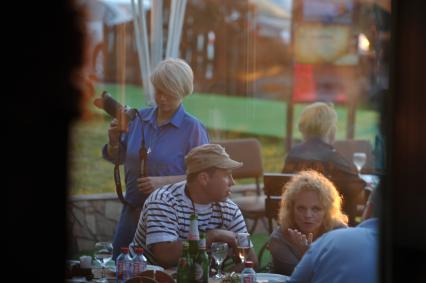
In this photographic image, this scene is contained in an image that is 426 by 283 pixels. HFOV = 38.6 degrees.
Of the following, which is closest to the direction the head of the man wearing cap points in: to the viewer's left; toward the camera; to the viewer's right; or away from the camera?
to the viewer's right

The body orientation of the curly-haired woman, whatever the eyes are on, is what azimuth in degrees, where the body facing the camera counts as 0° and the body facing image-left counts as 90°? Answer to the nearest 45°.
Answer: approximately 0°

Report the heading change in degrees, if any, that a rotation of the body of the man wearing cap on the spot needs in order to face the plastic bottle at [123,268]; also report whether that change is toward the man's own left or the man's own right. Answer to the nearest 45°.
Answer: approximately 90° to the man's own right

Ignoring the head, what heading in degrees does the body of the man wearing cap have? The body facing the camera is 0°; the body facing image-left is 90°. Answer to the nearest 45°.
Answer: approximately 315°

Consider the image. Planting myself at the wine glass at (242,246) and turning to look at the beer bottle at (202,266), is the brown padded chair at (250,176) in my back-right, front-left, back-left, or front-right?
back-right

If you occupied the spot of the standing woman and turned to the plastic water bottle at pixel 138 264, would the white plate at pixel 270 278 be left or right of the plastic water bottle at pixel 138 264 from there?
left

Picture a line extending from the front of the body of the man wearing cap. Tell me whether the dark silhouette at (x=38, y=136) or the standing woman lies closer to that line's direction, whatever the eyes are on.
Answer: the dark silhouette

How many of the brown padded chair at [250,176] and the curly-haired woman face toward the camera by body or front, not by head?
2

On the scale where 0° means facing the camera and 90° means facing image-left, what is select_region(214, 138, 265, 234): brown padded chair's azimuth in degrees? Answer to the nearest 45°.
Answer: approximately 0°
